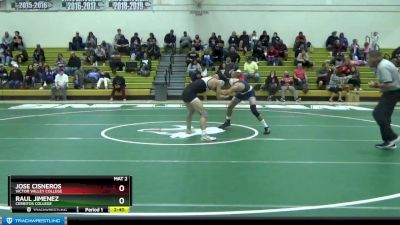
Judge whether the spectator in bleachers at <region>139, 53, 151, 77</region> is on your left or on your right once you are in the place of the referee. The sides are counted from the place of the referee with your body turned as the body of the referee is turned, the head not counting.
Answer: on your right

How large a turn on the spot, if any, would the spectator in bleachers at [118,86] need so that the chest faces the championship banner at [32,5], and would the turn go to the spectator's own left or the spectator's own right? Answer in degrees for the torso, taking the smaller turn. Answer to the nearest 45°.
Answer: approximately 135° to the spectator's own right

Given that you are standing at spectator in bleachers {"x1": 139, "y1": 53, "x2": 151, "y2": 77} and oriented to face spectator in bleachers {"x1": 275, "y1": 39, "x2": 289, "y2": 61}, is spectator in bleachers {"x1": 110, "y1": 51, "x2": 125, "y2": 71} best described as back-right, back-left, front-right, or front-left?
back-left

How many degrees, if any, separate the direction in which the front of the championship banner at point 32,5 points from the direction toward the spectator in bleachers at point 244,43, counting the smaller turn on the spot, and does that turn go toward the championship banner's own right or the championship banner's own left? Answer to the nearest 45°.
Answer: approximately 45° to the championship banner's own left

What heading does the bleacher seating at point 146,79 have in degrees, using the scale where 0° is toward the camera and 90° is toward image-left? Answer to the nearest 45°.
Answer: approximately 0°

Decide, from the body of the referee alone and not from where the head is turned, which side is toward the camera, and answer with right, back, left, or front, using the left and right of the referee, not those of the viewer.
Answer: left

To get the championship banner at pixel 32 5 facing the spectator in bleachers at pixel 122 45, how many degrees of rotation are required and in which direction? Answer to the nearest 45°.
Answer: approximately 45° to its left

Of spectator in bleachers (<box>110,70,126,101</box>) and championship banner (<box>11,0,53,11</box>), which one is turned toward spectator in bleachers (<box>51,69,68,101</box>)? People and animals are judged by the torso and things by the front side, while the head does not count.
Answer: the championship banner

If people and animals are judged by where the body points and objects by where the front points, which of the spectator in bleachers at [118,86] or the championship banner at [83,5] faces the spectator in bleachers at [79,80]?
the championship banner

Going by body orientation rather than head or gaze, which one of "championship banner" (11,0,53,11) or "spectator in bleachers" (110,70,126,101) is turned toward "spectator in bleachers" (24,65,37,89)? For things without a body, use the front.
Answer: the championship banner

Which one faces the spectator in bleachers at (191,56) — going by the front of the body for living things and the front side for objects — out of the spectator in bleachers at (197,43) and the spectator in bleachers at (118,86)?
the spectator in bleachers at (197,43)
